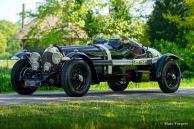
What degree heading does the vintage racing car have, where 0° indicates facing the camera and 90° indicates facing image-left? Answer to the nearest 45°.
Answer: approximately 45°

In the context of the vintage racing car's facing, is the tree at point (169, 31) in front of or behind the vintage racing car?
behind

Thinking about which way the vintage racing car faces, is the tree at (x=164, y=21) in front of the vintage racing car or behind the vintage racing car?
behind
